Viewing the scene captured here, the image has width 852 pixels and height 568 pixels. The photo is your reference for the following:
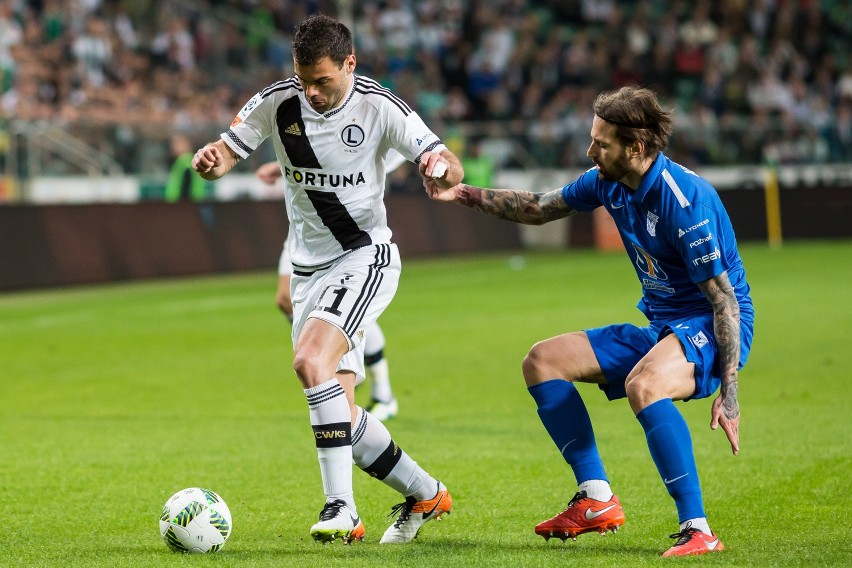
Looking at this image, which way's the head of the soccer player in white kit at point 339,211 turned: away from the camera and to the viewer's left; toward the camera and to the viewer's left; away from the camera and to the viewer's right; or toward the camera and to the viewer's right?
toward the camera and to the viewer's left

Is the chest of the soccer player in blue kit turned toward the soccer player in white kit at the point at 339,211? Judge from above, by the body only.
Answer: no

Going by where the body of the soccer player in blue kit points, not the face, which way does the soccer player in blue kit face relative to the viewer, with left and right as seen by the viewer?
facing the viewer and to the left of the viewer

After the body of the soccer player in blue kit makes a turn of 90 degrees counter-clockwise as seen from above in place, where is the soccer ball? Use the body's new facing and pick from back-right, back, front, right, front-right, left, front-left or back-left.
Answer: back-right
